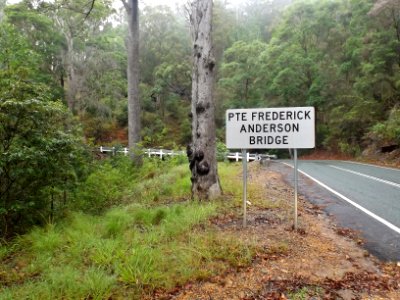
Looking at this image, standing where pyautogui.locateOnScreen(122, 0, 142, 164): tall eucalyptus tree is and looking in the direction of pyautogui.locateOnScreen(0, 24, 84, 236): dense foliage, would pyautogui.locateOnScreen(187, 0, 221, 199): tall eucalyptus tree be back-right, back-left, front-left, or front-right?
front-left

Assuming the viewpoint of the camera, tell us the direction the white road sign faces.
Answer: facing the viewer

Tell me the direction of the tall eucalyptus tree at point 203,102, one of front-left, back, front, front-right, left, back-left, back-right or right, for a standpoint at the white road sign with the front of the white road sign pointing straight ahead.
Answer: back-right

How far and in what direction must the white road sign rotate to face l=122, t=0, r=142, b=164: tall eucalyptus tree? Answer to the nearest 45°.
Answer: approximately 135° to its right

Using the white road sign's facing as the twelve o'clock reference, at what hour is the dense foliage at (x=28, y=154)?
The dense foliage is roughly at 3 o'clock from the white road sign.

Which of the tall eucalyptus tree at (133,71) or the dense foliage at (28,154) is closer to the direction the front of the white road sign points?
the dense foliage

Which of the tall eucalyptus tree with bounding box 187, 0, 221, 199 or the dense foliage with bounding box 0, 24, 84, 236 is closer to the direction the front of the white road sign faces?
the dense foliage
